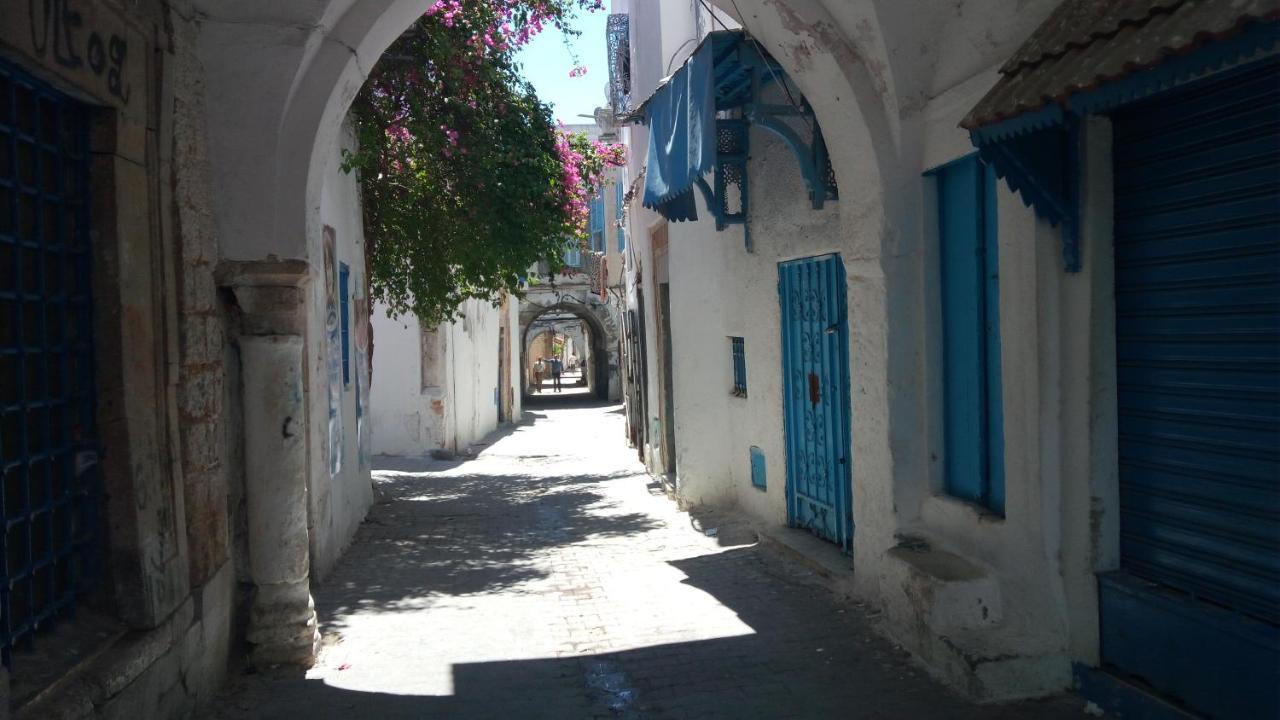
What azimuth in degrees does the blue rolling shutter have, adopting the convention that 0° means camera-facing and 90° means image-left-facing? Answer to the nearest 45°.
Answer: approximately 45°

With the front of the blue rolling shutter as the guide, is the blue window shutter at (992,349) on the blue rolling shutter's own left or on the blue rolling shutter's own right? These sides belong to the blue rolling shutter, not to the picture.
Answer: on the blue rolling shutter's own right

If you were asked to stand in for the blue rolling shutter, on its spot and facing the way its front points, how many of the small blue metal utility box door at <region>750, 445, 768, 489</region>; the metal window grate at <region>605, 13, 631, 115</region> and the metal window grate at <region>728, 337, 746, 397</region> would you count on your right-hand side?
3

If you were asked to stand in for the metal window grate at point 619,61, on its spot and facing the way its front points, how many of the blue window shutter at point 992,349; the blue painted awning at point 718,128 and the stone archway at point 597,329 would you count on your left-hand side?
2

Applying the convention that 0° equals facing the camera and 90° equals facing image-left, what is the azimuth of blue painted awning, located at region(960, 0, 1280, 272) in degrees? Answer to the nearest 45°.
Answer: approximately 45°

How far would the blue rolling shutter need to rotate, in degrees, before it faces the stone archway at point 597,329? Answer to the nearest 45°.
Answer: approximately 90° to its right

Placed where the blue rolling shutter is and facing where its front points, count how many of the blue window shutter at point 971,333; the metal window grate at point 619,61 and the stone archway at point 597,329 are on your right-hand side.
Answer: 3

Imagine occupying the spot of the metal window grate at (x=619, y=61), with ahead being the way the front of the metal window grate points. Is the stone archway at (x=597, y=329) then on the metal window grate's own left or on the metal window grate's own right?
on the metal window grate's own right

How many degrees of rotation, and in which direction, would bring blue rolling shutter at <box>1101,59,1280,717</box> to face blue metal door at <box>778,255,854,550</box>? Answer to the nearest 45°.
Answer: approximately 90° to its right

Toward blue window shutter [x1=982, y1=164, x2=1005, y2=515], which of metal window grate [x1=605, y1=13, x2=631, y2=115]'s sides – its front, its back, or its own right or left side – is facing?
left

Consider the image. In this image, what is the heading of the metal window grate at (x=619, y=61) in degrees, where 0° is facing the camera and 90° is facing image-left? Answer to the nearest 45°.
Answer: approximately 90°
